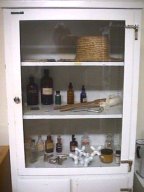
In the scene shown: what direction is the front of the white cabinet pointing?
toward the camera
